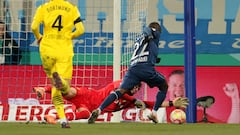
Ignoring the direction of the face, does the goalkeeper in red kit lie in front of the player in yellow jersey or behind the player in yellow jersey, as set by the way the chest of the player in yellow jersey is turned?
in front

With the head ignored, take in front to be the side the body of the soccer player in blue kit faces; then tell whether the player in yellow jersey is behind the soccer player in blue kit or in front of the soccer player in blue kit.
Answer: behind

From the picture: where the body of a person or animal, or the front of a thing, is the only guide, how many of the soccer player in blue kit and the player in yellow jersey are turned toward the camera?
0

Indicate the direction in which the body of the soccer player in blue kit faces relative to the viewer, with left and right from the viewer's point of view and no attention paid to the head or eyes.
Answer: facing away from the viewer and to the right of the viewer

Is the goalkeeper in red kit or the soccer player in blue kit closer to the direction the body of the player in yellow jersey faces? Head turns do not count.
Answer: the goalkeeper in red kit

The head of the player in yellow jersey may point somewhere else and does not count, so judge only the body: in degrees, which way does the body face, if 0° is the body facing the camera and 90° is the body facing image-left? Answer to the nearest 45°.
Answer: approximately 180°
